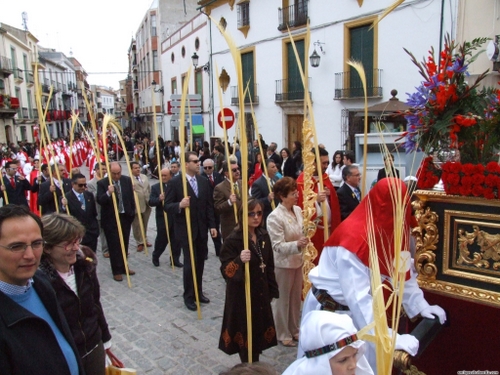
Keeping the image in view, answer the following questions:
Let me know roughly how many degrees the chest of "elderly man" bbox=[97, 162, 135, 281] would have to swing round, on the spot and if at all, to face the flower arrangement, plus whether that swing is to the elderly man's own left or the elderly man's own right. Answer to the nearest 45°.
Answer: approximately 45° to the elderly man's own left

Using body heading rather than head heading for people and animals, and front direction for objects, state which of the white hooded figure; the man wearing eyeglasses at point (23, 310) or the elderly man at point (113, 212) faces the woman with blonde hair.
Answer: the elderly man

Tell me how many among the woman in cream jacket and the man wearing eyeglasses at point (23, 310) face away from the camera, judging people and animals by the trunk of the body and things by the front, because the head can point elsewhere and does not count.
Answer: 0

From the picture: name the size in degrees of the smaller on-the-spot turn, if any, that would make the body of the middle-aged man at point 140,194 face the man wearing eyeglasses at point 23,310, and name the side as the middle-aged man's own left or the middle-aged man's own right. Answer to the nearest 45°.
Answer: approximately 45° to the middle-aged man's own right

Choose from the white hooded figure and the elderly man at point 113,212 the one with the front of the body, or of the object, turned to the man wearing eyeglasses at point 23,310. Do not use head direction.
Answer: the elderly man

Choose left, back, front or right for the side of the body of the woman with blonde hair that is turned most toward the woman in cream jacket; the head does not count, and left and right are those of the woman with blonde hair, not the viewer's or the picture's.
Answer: left

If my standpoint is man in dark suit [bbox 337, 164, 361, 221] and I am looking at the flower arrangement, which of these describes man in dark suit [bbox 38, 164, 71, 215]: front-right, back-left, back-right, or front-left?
back-right

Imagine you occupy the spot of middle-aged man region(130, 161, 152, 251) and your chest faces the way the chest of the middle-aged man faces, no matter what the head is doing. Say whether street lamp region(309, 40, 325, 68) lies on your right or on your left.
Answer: on your left

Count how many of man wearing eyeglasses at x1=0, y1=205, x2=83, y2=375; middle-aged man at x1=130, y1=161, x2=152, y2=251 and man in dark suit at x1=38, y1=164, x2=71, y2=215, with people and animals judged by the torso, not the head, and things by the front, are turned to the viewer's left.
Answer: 0

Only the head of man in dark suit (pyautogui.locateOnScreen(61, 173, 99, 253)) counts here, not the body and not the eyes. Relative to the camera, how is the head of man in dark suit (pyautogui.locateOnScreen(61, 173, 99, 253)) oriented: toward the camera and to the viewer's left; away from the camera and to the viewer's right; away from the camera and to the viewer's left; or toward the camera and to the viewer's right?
toward the camera and to the viewer's right

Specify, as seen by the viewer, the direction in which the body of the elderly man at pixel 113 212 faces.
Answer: toward the camera

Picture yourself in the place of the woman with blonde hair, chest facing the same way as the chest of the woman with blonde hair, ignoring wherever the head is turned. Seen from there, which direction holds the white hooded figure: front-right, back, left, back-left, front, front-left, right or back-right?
front

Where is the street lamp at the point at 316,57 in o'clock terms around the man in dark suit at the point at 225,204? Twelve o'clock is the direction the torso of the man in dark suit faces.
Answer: The street lamp is roughly at 8 o'clock from the man in dark suit.
